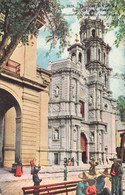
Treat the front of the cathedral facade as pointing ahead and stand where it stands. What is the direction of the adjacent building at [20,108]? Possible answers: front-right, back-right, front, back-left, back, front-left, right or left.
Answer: front-right

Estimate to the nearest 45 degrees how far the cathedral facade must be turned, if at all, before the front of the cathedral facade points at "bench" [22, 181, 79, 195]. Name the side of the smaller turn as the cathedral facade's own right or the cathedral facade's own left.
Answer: approximately 45° to the cathedral facade's own right

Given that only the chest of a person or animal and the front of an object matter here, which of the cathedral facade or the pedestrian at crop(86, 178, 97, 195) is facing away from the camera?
the pedestrian

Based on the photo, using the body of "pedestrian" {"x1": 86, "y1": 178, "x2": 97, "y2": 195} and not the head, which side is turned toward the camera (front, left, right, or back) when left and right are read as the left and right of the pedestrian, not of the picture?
back

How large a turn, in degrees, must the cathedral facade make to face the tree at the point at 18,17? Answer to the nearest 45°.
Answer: approximately 45° to its right

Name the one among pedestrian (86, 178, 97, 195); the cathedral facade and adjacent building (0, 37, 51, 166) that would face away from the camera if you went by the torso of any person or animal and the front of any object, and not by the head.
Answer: the pedestrian

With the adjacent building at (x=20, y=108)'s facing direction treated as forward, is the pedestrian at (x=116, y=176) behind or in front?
in front

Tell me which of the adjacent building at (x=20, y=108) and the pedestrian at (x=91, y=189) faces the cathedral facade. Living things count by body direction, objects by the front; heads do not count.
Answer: the pedestrian

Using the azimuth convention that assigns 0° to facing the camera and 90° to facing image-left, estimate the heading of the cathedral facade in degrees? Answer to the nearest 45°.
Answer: approximately 315°

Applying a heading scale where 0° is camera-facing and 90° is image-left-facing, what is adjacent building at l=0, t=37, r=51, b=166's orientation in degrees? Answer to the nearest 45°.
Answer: approximately 315°

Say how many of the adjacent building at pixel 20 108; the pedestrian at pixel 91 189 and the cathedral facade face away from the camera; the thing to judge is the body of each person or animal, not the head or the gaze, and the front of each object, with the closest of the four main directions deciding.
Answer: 1

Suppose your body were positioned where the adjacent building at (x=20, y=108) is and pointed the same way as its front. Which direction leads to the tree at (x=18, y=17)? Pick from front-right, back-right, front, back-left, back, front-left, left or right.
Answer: front-right

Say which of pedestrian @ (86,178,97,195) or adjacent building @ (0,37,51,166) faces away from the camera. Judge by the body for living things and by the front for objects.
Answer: the pedestrian
